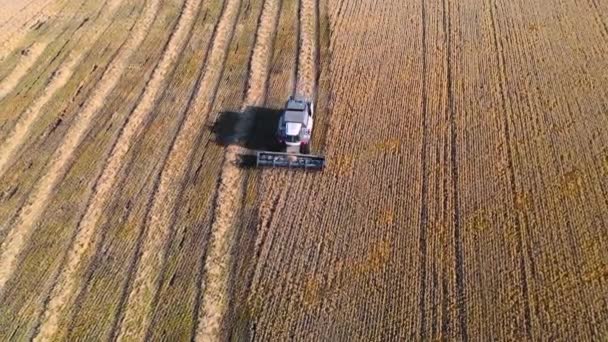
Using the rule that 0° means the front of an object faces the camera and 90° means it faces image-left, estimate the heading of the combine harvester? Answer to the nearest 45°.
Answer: approximately 0°
